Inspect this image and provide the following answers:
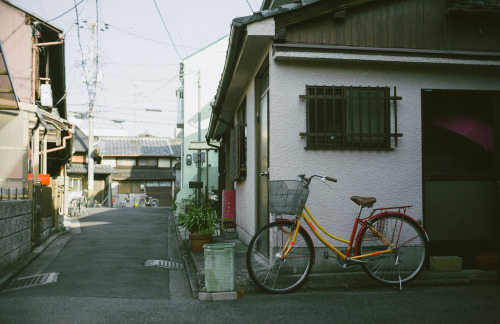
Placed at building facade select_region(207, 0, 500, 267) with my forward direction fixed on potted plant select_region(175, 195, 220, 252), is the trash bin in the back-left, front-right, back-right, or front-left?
front-left

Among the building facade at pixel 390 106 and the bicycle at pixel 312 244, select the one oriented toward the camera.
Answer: the building facade

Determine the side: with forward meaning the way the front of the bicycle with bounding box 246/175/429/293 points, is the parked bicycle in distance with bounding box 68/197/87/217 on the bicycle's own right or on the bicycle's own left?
on the bicycle's own right

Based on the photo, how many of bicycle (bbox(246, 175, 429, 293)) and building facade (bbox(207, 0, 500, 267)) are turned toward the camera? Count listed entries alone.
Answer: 1

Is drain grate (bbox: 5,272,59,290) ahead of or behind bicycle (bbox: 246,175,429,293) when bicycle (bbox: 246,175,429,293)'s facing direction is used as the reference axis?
ahead

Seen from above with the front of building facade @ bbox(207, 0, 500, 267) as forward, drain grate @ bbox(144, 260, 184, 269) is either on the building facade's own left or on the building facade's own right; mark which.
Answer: on the building facade's own right

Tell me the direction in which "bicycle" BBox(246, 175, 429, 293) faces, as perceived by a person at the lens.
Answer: facing to the left of the viewer

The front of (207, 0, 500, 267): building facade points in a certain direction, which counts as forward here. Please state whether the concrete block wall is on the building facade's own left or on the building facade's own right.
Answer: on the building facade's own right

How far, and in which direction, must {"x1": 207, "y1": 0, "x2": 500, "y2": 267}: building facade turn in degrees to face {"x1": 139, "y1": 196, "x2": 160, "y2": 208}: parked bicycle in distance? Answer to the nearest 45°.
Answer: approximately 135° to its right

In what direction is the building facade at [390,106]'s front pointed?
toward the camera

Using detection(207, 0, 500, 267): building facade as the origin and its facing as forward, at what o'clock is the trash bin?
The trash bin is roughly at 2 o'clock from the building facade.

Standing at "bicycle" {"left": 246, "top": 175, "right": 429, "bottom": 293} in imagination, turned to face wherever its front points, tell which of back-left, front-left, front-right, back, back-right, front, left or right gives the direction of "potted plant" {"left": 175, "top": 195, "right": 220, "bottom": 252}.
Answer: front-right

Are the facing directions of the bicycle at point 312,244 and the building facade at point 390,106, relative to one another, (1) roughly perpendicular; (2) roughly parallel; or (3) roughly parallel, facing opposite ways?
roughly perpendicular

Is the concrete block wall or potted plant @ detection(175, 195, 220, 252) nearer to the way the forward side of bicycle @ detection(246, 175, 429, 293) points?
the concrete block wall
